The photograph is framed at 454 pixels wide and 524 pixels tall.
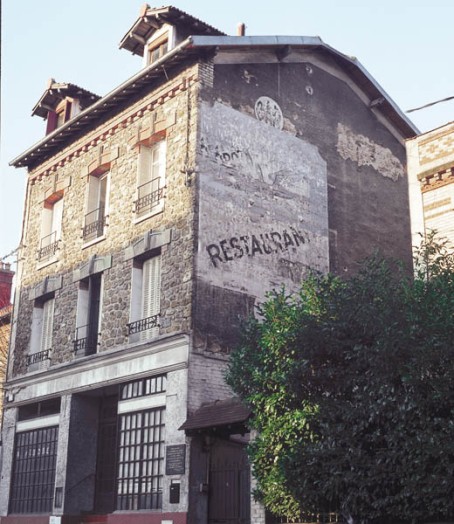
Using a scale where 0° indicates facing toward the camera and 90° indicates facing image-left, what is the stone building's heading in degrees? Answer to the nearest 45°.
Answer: approximately 45°

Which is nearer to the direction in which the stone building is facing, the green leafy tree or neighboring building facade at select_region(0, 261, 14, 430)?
the green leafy tree

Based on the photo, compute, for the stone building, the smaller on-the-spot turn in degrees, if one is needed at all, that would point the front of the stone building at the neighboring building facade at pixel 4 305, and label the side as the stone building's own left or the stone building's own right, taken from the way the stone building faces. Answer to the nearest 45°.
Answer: approximately 90° to the stone building's own right

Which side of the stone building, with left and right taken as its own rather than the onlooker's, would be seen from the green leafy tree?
left
